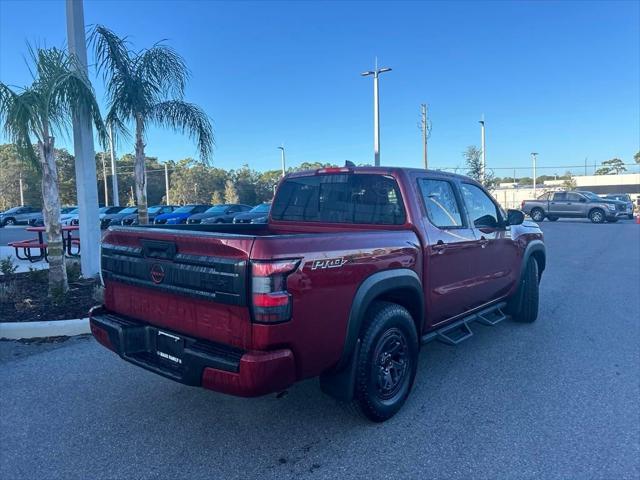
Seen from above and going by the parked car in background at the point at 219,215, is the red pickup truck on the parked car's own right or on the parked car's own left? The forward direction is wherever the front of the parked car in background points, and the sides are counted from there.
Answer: on the parked car's own left

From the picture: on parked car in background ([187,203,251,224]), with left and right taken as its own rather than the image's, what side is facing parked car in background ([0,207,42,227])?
right

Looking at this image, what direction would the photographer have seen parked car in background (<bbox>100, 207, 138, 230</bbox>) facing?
facing the viewer and to the left of the viewer

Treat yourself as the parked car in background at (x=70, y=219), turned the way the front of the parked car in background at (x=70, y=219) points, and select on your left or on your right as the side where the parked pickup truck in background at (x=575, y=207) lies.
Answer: on your left

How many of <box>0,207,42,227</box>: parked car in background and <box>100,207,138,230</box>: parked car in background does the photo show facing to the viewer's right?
0

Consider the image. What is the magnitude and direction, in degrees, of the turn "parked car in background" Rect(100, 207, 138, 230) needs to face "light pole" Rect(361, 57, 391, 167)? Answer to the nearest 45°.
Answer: approximately 90° to its left

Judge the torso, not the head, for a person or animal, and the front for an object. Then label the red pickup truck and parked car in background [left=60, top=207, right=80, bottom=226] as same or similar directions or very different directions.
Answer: very different directions

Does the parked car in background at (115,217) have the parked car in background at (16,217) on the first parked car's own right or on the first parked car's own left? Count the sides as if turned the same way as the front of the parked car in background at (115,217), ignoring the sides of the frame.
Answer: on the first parked car's own right

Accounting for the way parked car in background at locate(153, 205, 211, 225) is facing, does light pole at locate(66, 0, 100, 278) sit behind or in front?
in front

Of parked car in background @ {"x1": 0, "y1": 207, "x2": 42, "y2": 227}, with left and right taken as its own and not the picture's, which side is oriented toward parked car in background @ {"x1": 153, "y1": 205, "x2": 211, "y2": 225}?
back

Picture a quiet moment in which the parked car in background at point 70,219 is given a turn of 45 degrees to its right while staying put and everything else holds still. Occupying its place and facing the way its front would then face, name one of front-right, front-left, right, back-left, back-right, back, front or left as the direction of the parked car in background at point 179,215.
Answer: back
